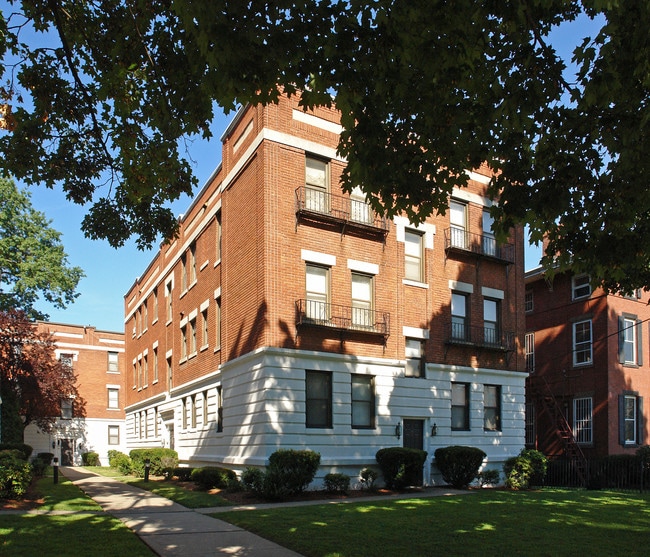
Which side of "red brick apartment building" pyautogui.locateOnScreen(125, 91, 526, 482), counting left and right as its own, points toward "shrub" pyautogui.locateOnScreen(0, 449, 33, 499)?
right

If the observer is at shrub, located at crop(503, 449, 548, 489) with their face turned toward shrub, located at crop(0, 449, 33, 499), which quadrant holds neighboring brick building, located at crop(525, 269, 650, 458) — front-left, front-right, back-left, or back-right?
back-right

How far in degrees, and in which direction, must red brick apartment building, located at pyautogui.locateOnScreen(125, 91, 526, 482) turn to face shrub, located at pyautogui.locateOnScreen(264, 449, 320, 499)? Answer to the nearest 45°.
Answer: approximately 45° to its right
